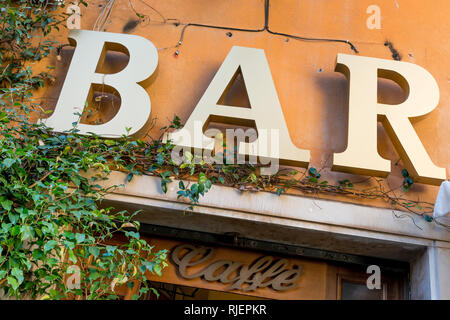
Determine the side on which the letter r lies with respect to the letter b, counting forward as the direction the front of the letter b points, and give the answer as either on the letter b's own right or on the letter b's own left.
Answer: on the letter b's own left

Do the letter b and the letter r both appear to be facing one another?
no

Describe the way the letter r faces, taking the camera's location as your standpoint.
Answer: facing the viewer

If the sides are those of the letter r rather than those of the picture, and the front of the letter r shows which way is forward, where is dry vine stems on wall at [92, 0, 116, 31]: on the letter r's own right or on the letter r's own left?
on the letter r's own right

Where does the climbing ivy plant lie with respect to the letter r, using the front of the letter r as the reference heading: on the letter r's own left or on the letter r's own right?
on the letter r's own right

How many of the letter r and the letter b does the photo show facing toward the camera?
2

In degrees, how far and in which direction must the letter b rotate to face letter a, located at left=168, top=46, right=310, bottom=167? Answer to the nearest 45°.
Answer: approximately 90° to its left

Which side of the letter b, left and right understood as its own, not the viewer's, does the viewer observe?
front

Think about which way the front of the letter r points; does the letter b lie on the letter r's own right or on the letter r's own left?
on the letter r's own right

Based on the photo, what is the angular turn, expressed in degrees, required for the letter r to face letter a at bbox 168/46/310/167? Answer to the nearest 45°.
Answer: approximately 90° to its right

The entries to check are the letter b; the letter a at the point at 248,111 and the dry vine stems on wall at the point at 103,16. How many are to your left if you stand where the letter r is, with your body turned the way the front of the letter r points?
0
